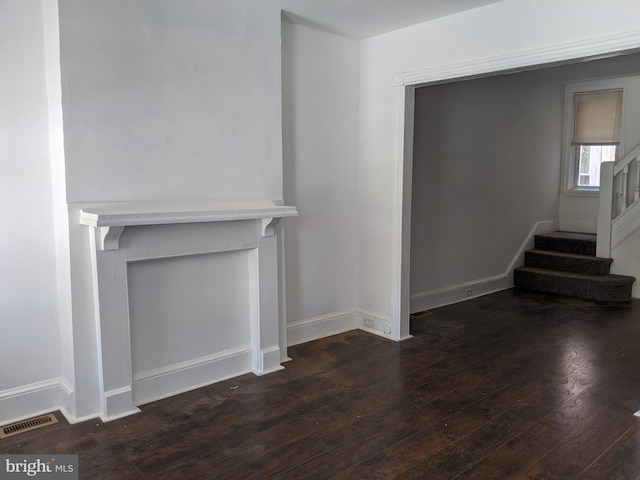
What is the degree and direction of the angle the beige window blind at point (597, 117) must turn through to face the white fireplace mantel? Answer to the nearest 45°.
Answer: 0° — it already faces it

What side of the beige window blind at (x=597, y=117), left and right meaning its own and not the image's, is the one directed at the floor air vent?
front

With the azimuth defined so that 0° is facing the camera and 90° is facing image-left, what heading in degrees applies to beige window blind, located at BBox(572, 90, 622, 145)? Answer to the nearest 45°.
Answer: approximately 0°

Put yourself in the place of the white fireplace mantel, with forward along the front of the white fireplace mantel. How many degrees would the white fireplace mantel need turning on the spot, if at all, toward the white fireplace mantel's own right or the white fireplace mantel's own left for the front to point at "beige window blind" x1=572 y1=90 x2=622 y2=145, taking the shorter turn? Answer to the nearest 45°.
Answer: approximately 90° to the white fireplace mantel's own left

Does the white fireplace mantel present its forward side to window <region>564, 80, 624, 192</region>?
no

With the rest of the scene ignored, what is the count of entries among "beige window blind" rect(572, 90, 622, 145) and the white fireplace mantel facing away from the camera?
0

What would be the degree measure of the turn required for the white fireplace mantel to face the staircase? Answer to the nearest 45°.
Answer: approximately 90° to its left

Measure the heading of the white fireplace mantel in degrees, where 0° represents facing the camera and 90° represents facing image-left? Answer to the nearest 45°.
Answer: approximately 315°
